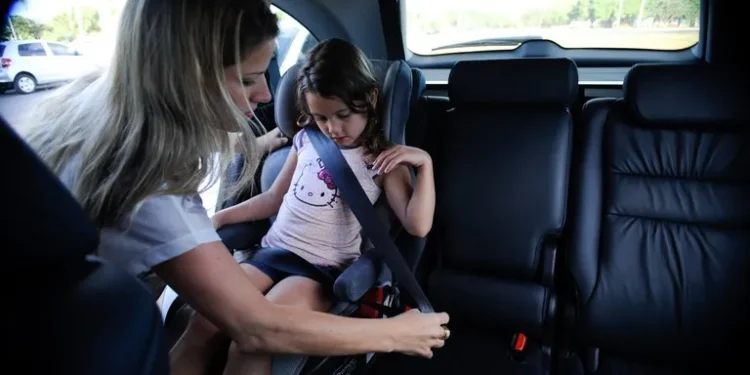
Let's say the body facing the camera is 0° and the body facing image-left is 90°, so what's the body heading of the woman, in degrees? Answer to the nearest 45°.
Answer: approximately 270°

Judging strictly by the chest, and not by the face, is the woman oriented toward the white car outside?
no

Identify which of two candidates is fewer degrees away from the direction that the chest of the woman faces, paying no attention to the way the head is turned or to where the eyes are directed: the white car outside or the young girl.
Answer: the young girl

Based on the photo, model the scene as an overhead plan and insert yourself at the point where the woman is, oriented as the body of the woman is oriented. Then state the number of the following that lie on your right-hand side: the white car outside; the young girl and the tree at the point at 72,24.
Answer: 0

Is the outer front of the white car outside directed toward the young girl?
no

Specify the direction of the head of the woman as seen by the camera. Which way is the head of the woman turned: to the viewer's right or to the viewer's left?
to the viewer's right

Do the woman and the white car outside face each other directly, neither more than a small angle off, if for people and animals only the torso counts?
no

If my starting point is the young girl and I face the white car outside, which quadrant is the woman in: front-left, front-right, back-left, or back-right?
front-left

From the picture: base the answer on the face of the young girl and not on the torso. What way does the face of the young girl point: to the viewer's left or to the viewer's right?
to the viewer's left

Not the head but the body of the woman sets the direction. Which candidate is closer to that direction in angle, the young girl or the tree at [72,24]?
the young girl

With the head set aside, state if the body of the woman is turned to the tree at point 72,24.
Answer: no

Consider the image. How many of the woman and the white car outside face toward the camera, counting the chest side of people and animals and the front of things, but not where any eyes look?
0
